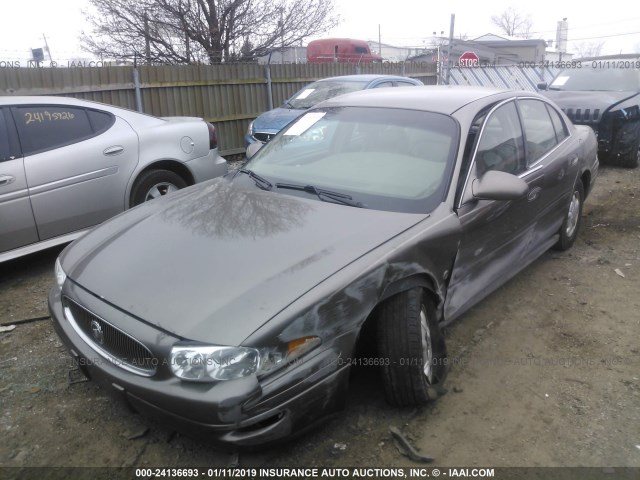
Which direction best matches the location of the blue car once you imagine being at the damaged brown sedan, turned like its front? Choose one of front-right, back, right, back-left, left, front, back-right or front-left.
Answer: back-right

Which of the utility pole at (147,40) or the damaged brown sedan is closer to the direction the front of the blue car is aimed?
the damaged brown sedan

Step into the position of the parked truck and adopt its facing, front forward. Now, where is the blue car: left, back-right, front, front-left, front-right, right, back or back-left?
right

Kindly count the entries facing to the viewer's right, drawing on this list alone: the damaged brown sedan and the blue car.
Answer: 0

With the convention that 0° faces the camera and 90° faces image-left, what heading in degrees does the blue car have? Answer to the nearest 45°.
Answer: approximately 45°

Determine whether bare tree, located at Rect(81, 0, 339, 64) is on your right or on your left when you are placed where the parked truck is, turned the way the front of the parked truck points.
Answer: on your right

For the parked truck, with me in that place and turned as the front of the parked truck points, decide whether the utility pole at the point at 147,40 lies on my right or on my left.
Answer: on my right

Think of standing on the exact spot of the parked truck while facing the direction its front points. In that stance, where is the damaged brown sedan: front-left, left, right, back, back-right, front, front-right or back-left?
right
